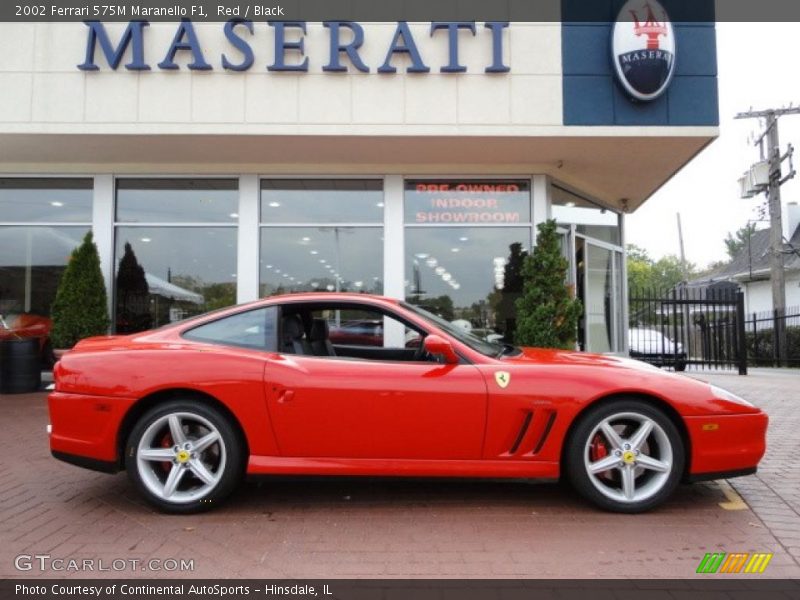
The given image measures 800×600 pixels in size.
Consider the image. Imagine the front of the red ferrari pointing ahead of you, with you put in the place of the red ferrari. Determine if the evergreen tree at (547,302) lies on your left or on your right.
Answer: on your left

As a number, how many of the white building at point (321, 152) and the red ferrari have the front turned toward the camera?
1

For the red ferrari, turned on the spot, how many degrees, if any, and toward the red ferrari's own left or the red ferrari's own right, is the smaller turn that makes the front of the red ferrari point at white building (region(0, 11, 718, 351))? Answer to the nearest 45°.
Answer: approximately 90° to the red ferrari's own left

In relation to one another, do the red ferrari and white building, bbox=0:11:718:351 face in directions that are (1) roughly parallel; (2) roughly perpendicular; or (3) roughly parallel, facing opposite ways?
roughly perpendicular

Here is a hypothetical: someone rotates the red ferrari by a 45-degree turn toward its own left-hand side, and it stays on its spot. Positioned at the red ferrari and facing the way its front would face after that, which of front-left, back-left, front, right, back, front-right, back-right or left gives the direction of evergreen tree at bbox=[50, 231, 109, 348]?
left

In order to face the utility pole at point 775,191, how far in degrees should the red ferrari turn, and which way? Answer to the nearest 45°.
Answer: approximately 45° to its left

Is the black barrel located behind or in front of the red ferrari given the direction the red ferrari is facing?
behind

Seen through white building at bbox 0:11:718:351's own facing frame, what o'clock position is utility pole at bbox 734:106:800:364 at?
The utility pole is roughly at 8 o'clock from the white building.

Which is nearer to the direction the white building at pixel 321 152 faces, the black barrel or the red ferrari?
the red ferrari

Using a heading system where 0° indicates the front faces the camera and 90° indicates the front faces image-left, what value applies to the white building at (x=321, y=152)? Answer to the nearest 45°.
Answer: approximately 0°

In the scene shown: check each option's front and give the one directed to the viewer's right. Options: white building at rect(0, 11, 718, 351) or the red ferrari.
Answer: the red ferrari

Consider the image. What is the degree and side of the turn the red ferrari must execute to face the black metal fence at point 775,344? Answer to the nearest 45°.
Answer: approximately 45° to its left

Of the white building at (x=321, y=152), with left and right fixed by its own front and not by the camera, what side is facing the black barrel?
right

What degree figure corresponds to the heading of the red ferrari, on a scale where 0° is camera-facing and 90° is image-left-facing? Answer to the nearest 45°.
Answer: approximately 270°
